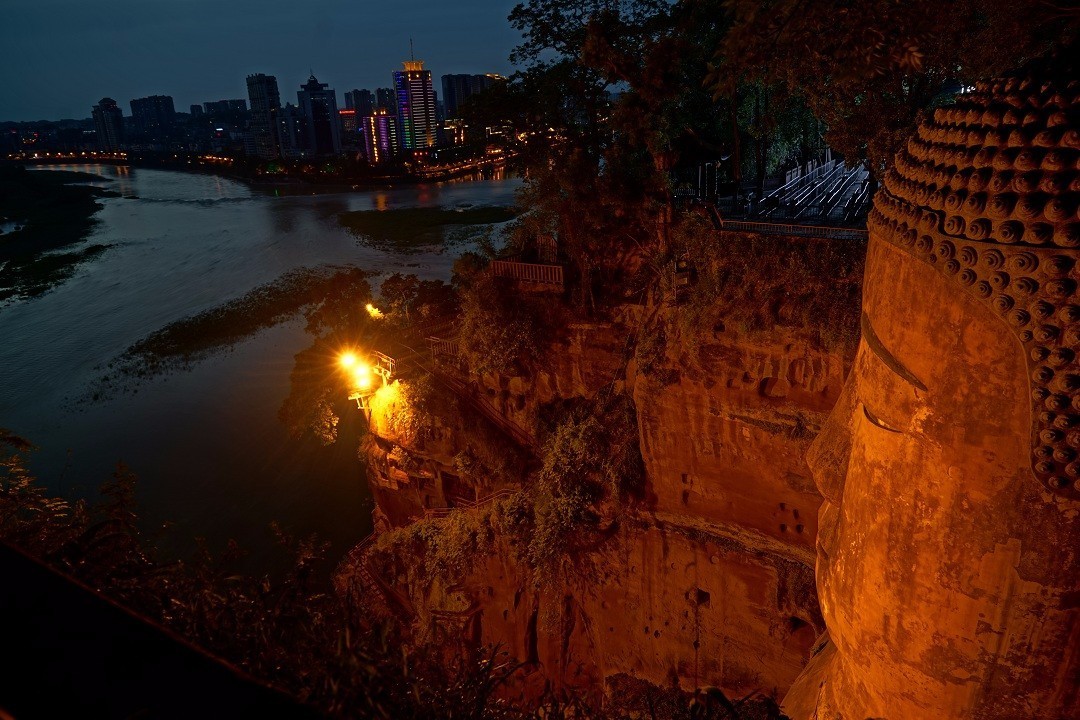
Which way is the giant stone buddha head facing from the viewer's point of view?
to the viewer's left

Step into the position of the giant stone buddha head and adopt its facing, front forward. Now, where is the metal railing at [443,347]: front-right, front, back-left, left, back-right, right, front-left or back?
front-right

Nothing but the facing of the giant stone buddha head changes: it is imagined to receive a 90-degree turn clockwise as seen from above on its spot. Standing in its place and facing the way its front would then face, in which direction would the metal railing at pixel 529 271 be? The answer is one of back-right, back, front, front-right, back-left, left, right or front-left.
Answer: front-left

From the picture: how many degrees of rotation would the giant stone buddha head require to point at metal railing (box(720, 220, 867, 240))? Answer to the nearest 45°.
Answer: approximately 90° to its right

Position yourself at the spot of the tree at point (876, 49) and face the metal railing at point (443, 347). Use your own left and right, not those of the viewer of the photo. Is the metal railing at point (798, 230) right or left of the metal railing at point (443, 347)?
right

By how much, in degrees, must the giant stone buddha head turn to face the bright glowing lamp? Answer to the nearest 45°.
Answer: approximately 45° to its right

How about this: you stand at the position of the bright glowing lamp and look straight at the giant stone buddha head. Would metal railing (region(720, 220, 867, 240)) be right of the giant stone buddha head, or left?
left
